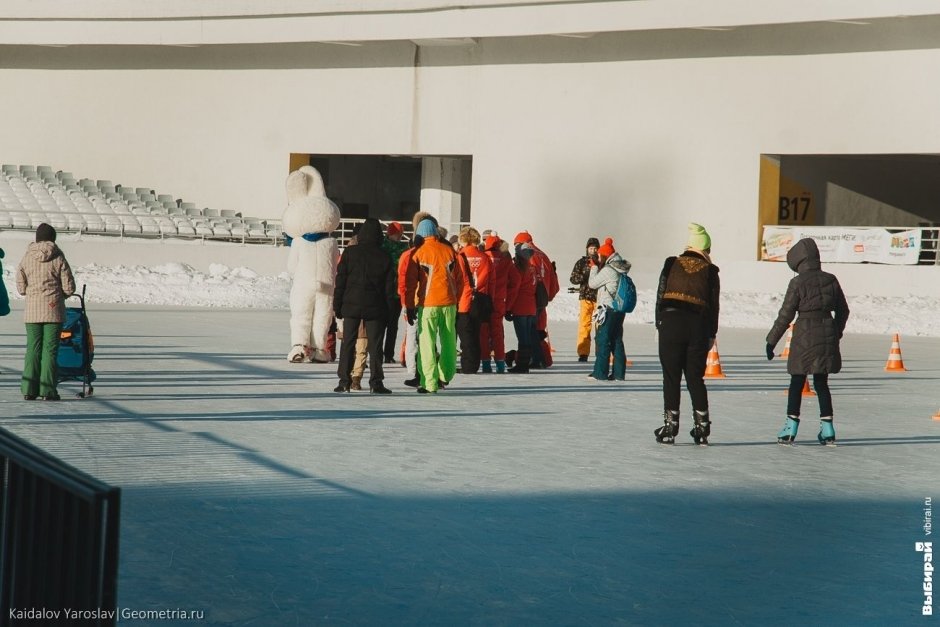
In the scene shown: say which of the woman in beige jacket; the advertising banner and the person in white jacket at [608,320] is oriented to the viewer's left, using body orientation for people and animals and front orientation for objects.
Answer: the person in white jacket

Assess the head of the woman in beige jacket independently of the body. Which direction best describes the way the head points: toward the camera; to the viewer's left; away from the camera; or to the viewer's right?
away from the camera

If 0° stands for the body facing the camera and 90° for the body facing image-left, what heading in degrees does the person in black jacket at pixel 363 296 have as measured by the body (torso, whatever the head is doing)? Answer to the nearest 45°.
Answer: approximately 180°

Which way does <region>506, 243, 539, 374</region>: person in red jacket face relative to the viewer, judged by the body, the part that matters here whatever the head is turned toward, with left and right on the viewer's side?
facing to the left of the viewer

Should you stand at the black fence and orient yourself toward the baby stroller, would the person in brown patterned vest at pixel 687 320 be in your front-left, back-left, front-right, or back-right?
front-right

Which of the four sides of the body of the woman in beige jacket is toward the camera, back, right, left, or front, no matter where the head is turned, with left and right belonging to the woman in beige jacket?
back

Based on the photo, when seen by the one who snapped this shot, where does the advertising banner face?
facing the viewer

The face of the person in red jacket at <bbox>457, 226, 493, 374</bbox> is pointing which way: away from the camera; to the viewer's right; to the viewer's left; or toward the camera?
away from the camera

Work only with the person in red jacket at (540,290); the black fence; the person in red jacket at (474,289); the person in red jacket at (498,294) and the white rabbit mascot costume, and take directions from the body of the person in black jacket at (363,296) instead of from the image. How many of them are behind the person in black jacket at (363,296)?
1

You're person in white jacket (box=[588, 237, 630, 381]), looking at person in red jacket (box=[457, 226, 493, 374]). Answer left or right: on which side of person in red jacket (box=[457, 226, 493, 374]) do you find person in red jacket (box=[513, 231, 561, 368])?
right

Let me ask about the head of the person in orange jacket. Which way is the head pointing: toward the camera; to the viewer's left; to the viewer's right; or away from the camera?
away from the camera

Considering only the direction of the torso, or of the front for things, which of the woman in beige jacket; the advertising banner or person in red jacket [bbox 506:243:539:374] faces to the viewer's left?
the person in red jacket

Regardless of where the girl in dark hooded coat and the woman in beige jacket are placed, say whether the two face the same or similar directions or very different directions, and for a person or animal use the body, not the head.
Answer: same or similar directions

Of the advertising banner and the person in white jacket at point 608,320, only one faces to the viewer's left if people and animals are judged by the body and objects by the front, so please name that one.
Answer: the person in white jacket

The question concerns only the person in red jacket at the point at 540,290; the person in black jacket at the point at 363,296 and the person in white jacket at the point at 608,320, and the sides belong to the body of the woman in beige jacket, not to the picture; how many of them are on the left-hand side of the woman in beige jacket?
0

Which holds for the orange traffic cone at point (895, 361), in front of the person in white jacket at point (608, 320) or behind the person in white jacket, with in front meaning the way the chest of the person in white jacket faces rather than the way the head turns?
behind
